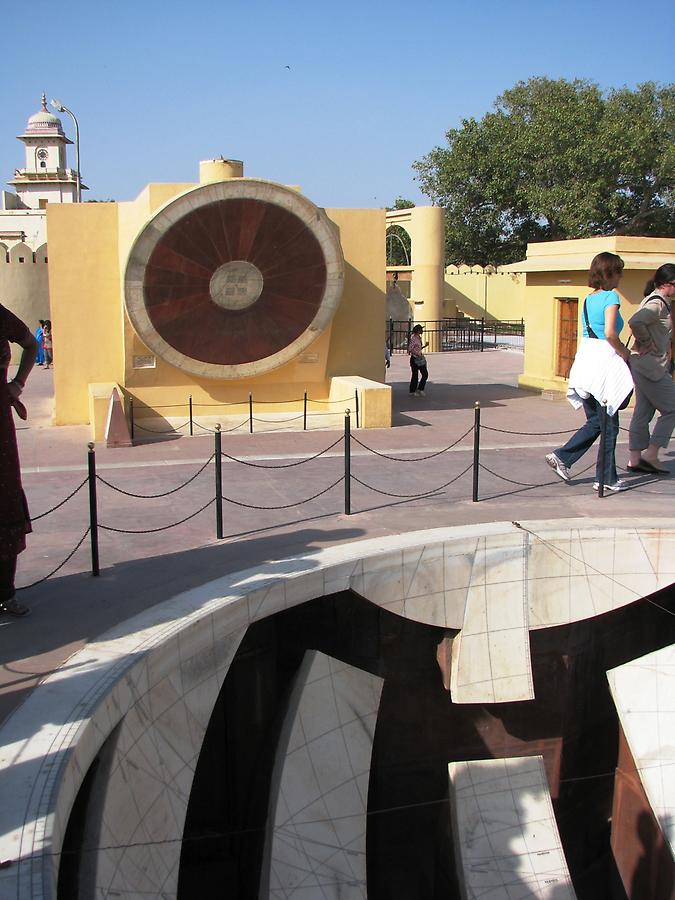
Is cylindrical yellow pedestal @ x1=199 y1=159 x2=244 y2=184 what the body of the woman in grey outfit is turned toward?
no

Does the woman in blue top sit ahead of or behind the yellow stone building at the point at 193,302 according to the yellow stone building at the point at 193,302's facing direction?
ahead

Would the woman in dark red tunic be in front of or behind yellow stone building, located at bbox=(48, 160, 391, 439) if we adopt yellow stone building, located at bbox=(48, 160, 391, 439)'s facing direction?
in front

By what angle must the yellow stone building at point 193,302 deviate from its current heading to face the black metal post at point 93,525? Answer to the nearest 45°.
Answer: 0° — it already faces it

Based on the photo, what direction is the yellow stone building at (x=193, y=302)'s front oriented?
toward the camera

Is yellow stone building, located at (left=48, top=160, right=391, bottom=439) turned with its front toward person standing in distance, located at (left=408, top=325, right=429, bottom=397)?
no
